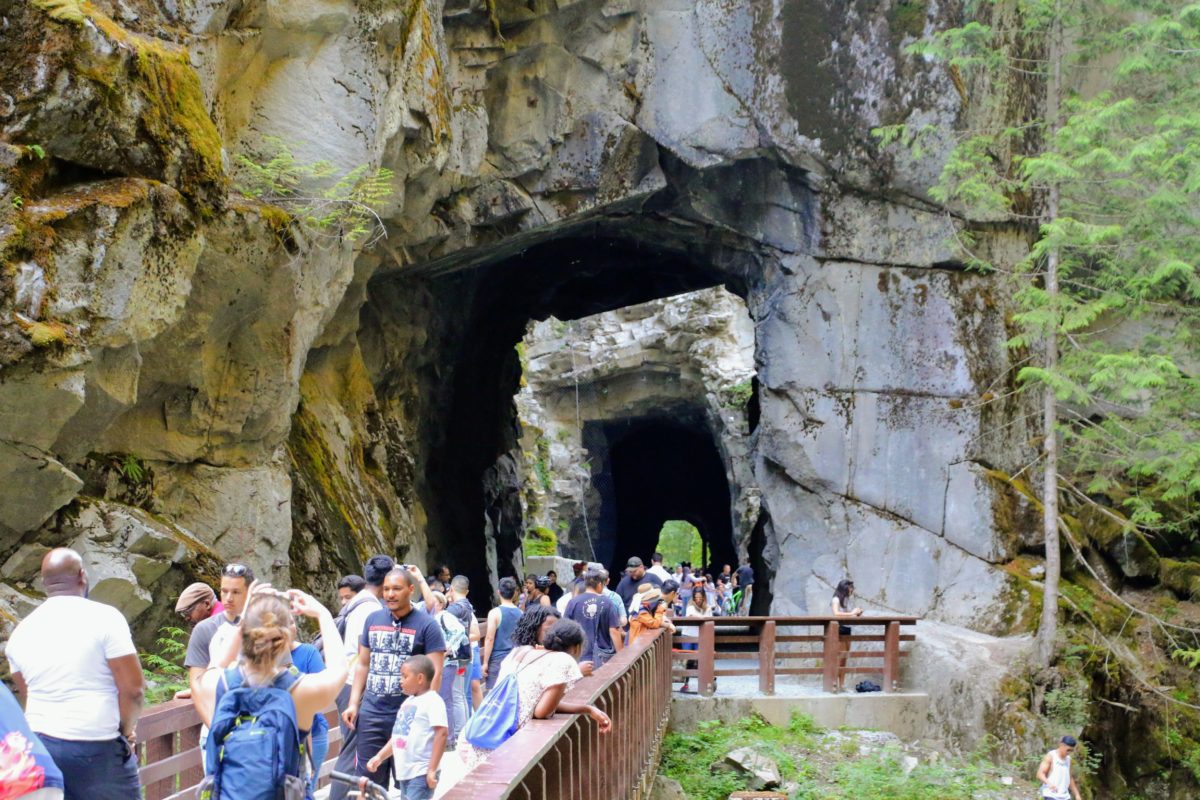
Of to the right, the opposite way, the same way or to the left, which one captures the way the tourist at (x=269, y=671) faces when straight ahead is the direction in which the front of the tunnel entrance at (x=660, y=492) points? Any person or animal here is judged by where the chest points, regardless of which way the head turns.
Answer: the opposite way

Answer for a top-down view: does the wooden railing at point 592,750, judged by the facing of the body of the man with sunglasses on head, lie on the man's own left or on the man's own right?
on the man's own left

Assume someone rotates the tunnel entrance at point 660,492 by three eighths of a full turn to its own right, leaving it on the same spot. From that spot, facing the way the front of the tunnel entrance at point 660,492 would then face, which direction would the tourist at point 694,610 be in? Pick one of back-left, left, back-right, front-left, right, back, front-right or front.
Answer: back-left

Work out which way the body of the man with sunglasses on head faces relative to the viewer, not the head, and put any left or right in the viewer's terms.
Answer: facing the viewer

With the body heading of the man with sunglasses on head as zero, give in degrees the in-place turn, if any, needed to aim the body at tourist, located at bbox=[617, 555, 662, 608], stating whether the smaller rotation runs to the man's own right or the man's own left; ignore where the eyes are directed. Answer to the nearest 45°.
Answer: approximately 135° to the man's own left

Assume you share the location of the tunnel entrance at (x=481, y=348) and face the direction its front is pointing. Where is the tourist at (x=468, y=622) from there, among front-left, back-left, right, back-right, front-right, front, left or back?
front

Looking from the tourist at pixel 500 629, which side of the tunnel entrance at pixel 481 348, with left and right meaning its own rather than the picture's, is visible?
front

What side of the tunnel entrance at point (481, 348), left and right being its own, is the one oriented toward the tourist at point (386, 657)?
front

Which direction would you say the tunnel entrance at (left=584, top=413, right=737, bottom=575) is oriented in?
toward the camera

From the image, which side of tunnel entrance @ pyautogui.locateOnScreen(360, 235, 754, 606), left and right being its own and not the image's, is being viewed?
front

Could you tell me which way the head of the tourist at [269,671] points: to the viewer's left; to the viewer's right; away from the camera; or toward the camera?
away from the camera

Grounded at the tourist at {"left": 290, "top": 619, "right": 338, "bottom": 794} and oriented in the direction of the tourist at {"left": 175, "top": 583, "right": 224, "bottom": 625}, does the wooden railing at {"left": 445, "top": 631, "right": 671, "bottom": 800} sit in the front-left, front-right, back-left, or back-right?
back-right

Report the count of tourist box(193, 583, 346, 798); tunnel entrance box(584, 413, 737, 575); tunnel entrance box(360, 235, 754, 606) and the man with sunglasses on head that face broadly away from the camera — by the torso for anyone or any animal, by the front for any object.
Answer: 1

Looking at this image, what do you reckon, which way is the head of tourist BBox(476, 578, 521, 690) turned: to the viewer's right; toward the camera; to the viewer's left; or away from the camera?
away from the camera

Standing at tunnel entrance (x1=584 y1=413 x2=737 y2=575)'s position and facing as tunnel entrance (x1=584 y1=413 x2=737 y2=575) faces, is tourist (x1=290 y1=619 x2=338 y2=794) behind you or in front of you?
in front

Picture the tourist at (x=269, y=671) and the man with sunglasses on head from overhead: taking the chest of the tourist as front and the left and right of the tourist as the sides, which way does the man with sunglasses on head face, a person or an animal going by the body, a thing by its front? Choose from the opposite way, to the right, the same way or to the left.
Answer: the opposite way

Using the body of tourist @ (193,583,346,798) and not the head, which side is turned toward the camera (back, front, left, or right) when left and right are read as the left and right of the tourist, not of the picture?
back

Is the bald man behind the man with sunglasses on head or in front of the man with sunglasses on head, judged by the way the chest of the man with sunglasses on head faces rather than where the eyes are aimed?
in front
